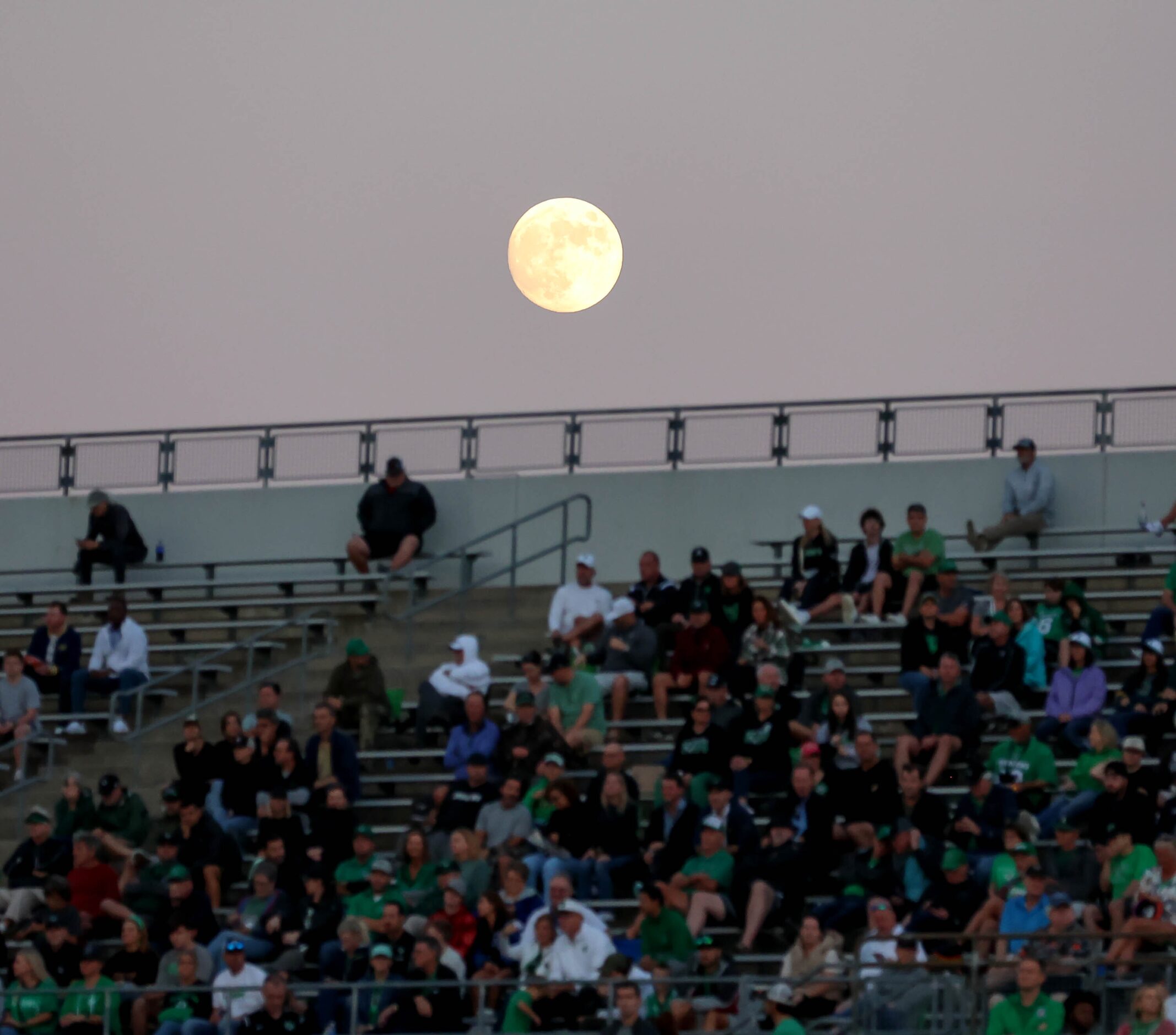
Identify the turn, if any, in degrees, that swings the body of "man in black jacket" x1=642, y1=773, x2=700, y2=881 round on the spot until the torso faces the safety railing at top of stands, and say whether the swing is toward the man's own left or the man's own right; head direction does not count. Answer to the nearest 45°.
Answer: approximately 135° to the man's own right

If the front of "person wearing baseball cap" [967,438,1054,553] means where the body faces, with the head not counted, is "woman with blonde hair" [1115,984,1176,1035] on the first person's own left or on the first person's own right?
on the first person's own left

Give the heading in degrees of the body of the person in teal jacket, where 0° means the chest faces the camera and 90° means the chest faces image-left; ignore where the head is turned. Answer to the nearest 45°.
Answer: approximately 45°

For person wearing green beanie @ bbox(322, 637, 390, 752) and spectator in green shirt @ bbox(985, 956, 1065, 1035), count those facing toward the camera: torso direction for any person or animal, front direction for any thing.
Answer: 2

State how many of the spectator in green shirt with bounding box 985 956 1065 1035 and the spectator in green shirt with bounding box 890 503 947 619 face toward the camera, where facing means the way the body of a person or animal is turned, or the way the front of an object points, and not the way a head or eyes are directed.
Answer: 2

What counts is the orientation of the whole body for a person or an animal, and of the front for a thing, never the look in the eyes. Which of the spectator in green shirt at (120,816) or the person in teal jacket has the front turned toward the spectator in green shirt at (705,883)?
the person in teal jacket

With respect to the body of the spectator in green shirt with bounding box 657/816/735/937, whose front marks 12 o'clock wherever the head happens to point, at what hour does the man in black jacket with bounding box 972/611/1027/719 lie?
The man in black jacket is roughly at 6 o'clock from the spectator in green shirt.

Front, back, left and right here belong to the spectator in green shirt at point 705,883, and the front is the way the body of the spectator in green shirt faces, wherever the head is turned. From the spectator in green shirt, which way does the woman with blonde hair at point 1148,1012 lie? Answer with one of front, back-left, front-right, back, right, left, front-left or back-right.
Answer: left

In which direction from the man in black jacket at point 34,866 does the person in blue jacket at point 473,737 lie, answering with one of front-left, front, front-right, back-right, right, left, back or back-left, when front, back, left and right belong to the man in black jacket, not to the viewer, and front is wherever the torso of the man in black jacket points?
back-left

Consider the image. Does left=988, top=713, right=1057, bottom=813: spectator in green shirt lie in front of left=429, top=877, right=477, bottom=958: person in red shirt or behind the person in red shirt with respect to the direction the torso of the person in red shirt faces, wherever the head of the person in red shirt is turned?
behind

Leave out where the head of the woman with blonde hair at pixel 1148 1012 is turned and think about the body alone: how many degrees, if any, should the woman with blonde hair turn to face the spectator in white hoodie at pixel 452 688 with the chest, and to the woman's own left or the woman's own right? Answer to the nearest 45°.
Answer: approximately 135° to the woman's own right

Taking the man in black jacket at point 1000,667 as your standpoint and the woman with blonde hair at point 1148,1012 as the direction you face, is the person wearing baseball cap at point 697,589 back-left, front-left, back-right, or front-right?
back-right

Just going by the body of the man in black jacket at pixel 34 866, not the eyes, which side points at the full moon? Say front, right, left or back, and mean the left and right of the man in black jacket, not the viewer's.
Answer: back
